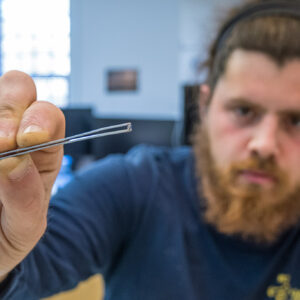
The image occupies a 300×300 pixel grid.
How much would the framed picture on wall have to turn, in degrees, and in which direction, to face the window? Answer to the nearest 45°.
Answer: approximately 45° to its right

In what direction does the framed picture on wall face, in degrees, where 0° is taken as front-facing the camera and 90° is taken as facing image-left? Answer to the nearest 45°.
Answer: approximately 0°

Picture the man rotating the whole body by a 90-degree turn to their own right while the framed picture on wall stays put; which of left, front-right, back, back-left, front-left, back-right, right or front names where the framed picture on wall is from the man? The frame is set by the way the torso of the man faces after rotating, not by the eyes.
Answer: right
